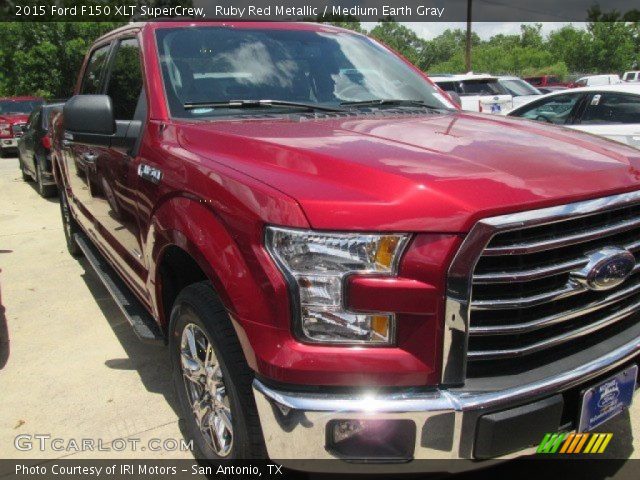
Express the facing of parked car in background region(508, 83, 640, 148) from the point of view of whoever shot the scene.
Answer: facing to the left of the viewer

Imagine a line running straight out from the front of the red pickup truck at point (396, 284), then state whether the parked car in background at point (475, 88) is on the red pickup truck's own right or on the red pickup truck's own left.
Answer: on the red pickup truck's own left

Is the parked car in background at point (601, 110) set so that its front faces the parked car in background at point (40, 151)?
yes

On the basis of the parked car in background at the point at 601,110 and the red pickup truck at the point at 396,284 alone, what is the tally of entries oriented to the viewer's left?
1

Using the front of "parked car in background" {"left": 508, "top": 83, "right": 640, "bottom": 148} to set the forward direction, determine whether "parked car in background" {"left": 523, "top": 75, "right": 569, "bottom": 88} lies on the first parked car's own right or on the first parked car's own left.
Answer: on the first parked car's own right

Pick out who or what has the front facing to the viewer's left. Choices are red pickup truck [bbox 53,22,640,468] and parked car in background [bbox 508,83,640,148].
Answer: the parked car in background

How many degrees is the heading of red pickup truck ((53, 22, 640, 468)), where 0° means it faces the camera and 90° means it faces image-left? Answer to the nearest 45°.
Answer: approximately 315°

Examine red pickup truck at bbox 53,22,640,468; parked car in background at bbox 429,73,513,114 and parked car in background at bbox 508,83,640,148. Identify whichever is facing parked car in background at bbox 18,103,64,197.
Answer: parked car in background at bbox 508,83,640,148

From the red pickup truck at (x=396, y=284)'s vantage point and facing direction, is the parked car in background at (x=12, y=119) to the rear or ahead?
to the rear

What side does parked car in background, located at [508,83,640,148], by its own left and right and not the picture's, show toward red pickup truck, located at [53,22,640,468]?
left
